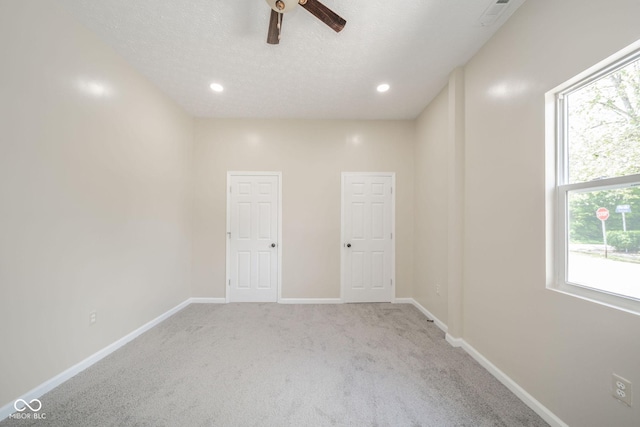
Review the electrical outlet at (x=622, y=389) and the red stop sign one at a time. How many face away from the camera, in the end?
0

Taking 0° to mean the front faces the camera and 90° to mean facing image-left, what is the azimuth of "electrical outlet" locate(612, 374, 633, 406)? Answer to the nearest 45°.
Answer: approximately 45°

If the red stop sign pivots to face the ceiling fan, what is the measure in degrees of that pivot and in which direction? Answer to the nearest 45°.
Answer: approximately 45° to its right

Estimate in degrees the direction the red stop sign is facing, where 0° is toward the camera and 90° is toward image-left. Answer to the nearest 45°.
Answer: approximately 0°
